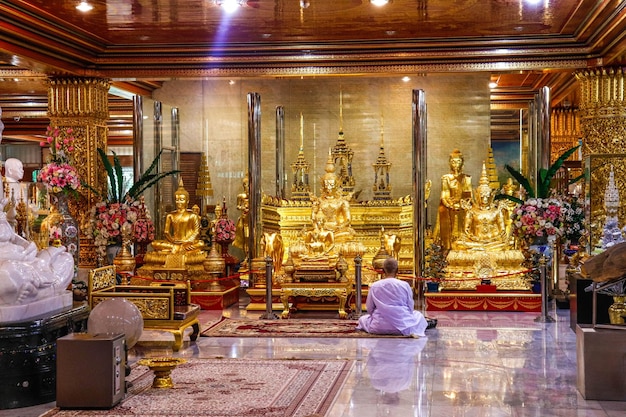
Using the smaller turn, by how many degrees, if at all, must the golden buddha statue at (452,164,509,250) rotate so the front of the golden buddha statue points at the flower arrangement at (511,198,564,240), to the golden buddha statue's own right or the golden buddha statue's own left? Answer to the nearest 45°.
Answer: approximately 45° to the golden buddha statue's own left

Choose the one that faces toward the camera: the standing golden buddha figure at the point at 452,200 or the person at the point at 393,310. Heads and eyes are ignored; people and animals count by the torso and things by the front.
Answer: the standing golden buddha figure

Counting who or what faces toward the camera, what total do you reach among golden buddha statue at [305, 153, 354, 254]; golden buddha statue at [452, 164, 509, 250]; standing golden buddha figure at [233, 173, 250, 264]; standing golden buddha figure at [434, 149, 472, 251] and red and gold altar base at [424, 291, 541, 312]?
5

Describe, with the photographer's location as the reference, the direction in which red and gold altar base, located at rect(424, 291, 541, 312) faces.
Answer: facing the viewer

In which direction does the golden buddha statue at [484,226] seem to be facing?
toward the camera

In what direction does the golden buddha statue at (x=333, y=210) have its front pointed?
toward the camera

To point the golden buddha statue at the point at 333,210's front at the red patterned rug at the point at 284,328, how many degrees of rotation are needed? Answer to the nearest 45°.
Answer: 0° — it already faces it

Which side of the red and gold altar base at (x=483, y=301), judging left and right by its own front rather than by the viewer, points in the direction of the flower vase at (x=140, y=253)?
right

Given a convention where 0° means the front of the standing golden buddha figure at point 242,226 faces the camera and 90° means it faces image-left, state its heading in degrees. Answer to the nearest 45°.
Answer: approximately 0°

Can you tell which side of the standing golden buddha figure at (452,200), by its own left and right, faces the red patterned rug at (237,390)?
front

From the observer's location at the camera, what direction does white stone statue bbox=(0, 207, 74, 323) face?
facing the viewer and to the right of the viewer

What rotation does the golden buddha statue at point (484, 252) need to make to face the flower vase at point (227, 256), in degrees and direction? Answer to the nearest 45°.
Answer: approximately 90° to its right

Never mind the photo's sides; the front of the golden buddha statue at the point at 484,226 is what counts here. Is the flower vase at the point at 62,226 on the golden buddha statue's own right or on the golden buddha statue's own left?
on the golden buddha statue's own right

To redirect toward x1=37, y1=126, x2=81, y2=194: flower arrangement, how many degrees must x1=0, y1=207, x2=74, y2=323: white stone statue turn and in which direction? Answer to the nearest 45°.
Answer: approximately 135° to its left
